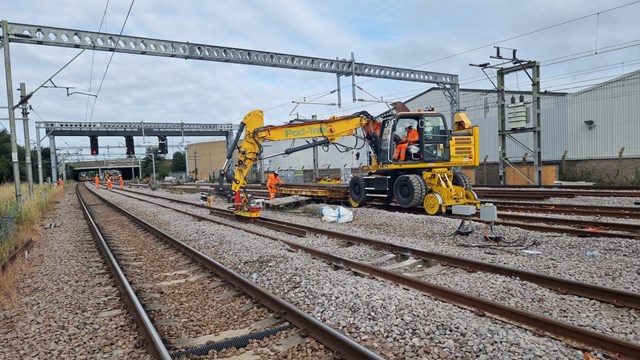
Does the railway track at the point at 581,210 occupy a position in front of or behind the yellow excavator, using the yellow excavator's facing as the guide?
behind

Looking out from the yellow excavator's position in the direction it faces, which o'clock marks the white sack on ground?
The white sack on ground is roughly at 11 o'clock from the yellow excavator.

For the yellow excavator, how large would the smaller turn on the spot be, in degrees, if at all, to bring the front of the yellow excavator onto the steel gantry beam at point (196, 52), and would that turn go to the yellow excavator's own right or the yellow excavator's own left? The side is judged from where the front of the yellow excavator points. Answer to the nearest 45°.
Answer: approximately 45° to the yellow excavator's own right

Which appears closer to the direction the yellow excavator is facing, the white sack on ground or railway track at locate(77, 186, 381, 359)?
the white sack on ground

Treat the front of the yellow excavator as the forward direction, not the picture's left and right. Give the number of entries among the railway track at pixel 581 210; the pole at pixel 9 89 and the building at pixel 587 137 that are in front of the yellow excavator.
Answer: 1

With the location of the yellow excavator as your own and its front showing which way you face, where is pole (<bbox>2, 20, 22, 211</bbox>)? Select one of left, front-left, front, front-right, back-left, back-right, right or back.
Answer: front

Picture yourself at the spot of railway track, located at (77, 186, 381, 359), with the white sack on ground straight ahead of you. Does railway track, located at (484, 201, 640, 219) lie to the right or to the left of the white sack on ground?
right

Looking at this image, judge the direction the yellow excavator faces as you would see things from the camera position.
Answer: facing to the left of the viewer

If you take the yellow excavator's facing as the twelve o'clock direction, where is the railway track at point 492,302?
The railway track is roughly at 9 o'clock from the yellow excavator.
